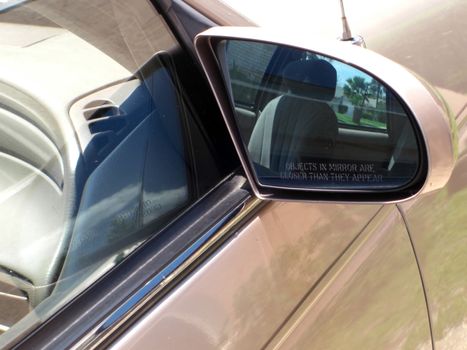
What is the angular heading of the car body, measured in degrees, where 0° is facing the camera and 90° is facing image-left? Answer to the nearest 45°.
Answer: approximately 225°
